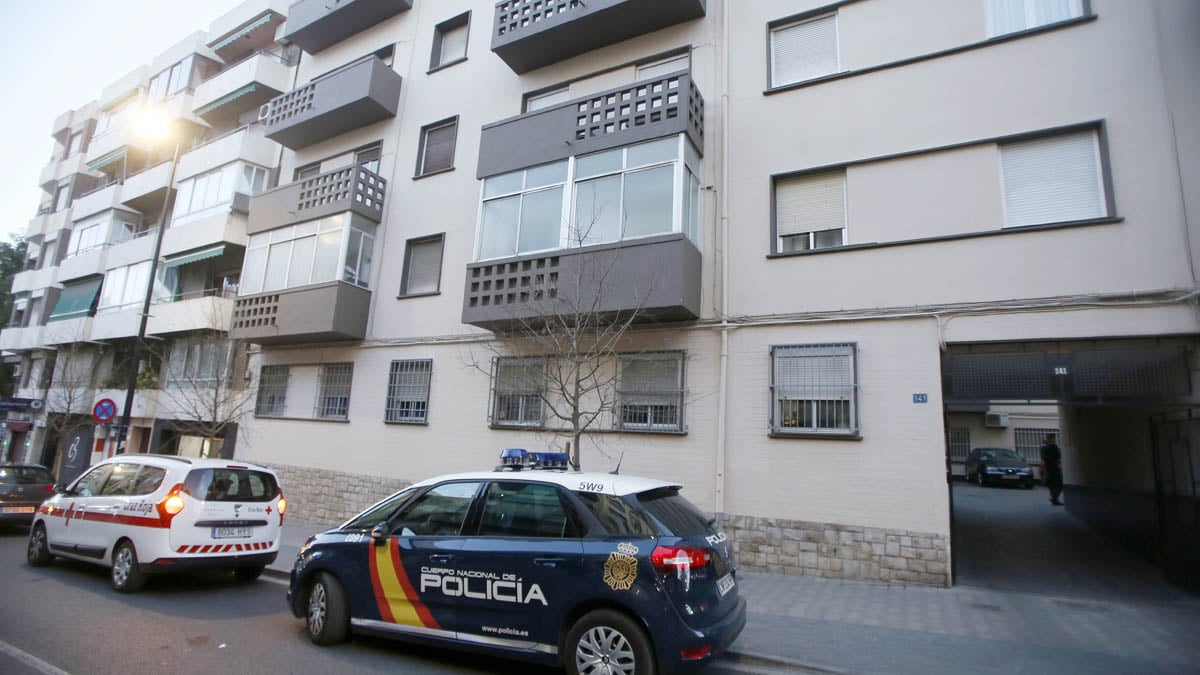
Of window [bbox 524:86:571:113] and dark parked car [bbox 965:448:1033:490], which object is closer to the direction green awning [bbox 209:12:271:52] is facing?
the window

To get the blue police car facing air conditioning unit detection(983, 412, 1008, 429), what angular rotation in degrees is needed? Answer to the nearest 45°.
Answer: approximately 90° to its right

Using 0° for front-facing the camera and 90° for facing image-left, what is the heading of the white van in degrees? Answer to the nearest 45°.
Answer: approximately 135°

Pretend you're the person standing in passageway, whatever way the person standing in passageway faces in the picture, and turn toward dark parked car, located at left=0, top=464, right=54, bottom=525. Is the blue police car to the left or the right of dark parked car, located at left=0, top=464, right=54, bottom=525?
left

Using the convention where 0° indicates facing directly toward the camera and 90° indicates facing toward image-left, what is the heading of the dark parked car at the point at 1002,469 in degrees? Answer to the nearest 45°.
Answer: approximately 315°

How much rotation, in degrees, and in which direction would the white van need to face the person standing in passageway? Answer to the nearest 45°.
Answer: approximately 135° to its right

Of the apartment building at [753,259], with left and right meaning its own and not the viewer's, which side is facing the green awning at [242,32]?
right

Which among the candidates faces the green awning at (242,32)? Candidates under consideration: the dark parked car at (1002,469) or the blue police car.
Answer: the blue police car
